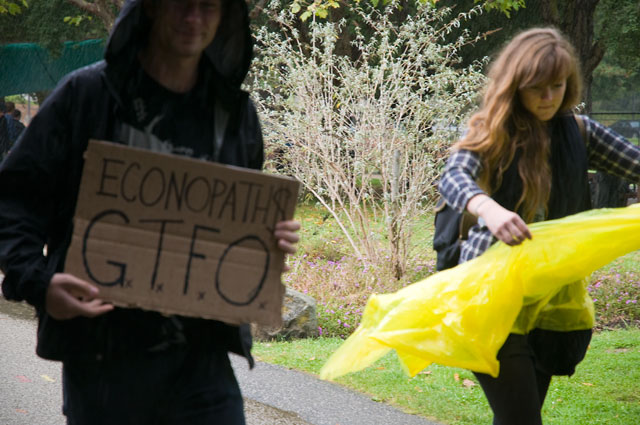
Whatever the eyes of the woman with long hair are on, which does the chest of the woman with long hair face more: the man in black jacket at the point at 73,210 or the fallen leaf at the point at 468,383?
the man in black jacket

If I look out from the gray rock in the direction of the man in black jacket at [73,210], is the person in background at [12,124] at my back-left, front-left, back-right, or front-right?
back-right

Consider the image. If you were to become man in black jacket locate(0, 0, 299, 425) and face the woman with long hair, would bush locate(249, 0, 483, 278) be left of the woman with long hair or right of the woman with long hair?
left
